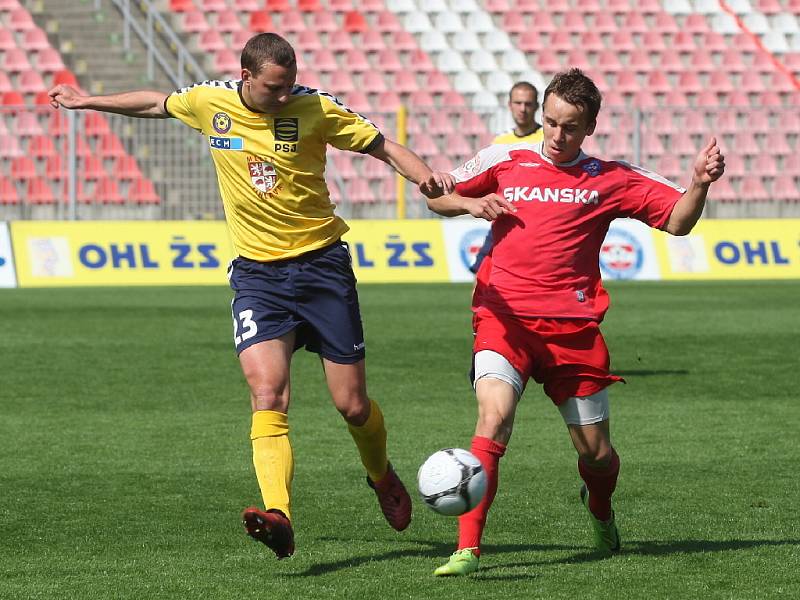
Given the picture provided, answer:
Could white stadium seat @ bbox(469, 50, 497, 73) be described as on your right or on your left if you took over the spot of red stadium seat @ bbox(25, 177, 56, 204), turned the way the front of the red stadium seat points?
on your left

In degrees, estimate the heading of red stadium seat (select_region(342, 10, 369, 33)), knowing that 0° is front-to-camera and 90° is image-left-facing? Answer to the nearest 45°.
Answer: approximately 0°

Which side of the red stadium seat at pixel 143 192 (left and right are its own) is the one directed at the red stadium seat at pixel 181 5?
back

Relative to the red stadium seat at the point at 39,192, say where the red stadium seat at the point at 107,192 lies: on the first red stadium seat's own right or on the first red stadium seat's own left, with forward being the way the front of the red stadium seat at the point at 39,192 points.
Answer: on the first red stadium seat's own left

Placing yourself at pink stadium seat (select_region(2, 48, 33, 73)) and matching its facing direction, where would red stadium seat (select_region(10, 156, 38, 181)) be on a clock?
red stadium seat (select_region(10, 156, 38, 181)) is roughly at 12 o'clock from pink stadium seat (select_region(2, 48, 33, 73)).

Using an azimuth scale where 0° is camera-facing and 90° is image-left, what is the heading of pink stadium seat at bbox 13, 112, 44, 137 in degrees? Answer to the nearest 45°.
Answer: approximately 0°

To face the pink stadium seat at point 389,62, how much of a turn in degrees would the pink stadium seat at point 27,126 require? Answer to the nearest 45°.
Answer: approximately 135° to its left

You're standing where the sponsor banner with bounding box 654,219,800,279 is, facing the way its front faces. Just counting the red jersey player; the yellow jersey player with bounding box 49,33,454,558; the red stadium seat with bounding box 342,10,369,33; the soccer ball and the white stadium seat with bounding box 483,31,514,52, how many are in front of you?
3
